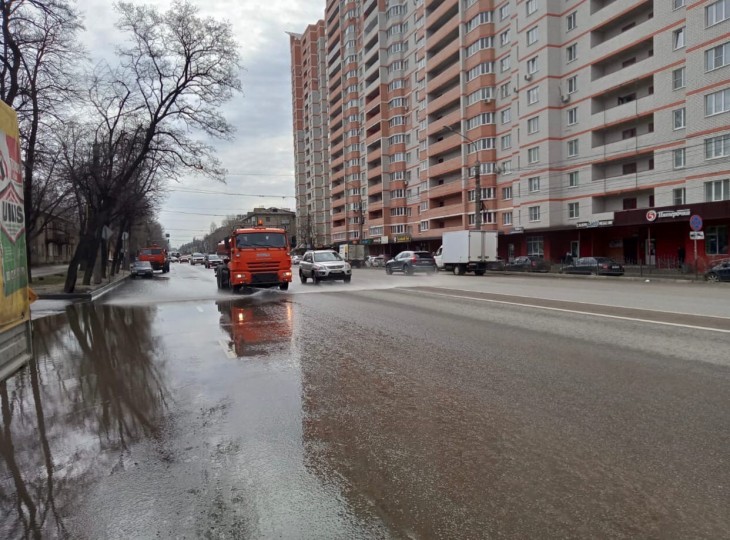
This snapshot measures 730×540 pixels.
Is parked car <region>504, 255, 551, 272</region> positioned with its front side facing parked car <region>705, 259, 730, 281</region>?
no

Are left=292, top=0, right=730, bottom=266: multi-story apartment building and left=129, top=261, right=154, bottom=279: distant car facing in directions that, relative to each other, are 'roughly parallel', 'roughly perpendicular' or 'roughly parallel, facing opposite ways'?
roughly perpendicular

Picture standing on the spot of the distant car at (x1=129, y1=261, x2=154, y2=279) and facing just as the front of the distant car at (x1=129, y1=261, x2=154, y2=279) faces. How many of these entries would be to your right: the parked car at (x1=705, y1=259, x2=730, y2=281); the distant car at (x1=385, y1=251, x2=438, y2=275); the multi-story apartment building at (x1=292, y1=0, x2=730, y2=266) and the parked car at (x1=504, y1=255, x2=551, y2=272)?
0

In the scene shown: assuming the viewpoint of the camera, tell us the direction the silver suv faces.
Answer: facing the viewer and to the right of the viewer

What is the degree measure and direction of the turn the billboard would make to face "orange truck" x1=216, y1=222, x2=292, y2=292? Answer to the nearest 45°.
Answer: approximately 90° to its left

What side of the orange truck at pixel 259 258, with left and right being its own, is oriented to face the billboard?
front

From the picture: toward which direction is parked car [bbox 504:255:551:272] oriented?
to the viewer's left

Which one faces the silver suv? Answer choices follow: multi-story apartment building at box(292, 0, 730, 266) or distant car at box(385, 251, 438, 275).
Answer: the multi-story apartment building

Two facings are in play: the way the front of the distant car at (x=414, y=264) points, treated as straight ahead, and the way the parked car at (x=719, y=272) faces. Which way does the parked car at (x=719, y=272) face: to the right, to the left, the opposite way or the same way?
the same way

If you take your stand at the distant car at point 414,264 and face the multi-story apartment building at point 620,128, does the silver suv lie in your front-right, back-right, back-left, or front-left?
back-right

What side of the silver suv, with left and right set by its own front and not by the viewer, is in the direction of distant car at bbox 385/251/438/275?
left

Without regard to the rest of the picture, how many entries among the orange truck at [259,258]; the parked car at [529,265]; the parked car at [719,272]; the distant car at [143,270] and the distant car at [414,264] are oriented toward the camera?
2

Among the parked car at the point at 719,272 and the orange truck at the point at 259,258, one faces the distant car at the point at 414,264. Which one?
the parked car

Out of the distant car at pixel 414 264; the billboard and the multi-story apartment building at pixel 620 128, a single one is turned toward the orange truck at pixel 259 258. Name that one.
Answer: the multi-story apartment building

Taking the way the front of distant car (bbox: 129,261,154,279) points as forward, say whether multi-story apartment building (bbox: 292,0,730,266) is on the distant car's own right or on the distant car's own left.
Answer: on the distant car's own left

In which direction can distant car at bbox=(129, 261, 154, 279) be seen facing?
toward the camera

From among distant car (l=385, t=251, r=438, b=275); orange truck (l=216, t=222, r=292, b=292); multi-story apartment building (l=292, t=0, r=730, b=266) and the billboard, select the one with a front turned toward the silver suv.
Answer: the multi-story apartment building
